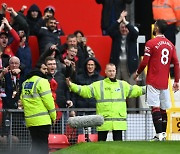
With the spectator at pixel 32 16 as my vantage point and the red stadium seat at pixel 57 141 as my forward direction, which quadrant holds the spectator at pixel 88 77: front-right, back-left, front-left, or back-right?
front-left

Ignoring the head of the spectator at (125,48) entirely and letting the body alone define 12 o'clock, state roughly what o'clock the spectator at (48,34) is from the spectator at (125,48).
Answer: the spectator at (48,34) is roughly at 3 o'clock from the spectator at (125,48).

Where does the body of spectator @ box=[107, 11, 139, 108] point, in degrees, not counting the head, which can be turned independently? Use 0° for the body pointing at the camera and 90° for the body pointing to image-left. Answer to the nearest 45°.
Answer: approximately 0°

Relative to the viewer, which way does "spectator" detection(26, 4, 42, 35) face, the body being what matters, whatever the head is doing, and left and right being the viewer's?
facing the viewer

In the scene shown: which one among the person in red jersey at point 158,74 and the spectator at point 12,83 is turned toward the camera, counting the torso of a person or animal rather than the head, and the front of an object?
the spectator

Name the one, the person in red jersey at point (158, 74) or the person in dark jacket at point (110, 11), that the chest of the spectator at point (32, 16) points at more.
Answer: the person in red jersey

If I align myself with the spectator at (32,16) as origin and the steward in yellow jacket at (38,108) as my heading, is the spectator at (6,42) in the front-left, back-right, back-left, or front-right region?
front-right

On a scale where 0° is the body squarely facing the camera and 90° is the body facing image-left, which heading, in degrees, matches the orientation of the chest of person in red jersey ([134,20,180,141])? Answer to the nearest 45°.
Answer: approximately 135°

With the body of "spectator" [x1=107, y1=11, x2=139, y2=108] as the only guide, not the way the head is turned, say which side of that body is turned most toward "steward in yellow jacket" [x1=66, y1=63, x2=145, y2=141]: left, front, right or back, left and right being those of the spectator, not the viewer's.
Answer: front

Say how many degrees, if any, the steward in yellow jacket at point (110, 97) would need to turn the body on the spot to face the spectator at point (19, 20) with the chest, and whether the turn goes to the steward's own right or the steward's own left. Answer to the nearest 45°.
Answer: approximately 135° to the steward's own right

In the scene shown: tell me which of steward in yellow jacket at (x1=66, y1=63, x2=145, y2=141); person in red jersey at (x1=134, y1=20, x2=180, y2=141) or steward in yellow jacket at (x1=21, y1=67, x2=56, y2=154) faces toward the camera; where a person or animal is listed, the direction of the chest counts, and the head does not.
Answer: steward in yellow jacket at (x1=66, y1=63, x2=145, y2=141)

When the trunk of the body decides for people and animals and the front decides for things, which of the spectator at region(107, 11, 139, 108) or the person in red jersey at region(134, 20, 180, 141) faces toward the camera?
the spectator

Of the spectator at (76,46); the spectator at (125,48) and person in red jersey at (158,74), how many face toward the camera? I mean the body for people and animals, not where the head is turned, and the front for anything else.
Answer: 2

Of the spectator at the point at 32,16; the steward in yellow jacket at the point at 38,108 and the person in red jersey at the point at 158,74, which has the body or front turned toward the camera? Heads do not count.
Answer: the spectator
